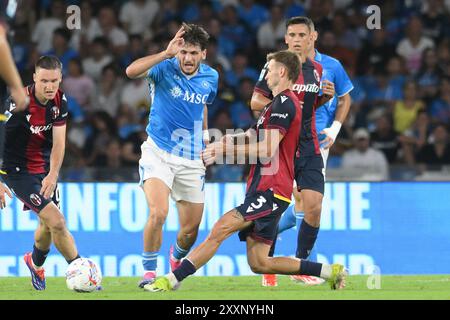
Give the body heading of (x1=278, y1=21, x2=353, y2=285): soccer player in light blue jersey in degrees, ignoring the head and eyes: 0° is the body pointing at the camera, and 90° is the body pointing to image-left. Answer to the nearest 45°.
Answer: approximately 45°

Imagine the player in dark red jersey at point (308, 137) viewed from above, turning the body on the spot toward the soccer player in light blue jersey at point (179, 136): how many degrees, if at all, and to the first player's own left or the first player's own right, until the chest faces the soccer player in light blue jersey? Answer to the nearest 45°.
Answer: approximately 90° to the first player's own right

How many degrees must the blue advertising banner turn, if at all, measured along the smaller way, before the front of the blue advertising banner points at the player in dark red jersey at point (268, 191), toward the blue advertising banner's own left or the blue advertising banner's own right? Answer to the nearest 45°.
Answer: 0° — it already faces them

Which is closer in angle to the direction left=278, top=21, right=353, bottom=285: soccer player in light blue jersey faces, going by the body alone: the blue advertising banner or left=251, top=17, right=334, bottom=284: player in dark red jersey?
the player in dark red jersey

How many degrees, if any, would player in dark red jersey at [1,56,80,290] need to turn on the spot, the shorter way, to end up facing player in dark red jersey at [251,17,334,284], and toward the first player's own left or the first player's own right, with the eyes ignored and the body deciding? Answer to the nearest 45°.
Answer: approximately 45° to the first player's own left

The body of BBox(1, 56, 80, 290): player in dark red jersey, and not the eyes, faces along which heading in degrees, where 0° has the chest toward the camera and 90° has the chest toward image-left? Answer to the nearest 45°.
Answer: approximately 315°

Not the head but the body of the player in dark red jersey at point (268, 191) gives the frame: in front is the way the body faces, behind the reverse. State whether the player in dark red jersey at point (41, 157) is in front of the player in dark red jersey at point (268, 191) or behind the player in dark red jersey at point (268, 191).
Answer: in front

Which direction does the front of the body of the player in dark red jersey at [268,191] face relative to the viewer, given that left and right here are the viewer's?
facing to the left of the viewer

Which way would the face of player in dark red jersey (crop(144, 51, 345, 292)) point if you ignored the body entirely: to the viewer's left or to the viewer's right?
to the viewer's left

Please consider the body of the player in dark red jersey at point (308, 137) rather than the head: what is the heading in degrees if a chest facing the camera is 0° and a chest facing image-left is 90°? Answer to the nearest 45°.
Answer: approximately 0°
